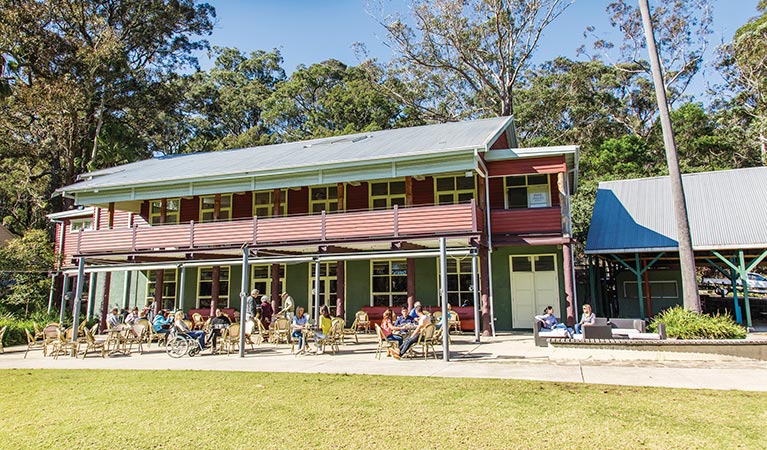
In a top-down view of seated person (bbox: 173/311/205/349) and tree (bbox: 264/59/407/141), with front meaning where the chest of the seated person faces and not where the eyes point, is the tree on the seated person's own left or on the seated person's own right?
on the seated person's own left

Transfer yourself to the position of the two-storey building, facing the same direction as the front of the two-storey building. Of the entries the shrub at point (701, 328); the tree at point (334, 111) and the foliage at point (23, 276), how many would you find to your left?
1

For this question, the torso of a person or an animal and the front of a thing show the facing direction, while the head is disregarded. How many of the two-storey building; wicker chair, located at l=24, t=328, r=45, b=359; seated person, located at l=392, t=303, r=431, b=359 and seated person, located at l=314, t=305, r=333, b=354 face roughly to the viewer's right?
1

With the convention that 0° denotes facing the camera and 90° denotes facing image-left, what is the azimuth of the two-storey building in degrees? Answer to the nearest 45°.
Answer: approximately 45°

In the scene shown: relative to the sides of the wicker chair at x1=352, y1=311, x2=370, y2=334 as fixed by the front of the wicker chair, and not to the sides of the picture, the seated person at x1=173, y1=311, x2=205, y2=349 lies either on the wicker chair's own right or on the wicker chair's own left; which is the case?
on the wicker chair's own right

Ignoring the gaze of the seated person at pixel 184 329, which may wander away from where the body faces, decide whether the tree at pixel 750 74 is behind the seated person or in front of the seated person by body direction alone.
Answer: in front

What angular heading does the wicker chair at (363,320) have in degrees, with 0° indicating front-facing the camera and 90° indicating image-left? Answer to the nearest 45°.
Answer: approximately 0°
